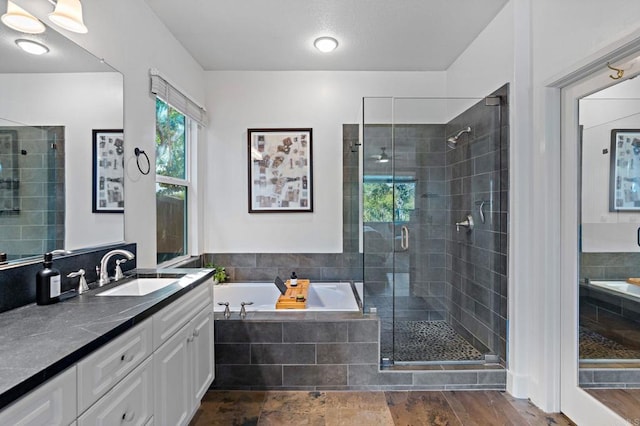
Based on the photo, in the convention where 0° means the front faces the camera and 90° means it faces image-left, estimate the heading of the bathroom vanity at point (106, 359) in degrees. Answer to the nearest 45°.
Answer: approximately 315°

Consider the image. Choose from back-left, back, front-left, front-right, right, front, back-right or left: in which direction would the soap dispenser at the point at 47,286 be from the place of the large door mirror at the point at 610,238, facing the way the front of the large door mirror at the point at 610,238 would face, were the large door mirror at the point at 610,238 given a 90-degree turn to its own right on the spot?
left

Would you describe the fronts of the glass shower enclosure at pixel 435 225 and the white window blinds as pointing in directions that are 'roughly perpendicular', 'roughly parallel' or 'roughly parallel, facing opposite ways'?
roughly perpendicular

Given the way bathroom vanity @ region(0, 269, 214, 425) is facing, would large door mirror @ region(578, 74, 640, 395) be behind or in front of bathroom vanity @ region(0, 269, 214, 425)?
in front

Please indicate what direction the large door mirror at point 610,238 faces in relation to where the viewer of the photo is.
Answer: facing the viewer and to the left of the viewer

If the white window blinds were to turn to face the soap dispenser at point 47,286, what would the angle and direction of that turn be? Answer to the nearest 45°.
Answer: approximately 45° to its right

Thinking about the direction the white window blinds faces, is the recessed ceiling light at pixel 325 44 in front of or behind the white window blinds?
in front

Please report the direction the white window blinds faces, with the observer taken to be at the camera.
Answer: facing the viewer and to the right of the viewer

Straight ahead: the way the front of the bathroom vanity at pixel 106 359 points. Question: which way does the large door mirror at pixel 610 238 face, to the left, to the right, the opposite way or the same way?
the opposite way

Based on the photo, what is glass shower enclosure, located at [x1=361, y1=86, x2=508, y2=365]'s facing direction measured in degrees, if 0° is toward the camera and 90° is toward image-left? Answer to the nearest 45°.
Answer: approximately 0°

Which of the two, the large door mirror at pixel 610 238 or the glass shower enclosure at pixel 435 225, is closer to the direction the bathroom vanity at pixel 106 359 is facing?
the large door mirror

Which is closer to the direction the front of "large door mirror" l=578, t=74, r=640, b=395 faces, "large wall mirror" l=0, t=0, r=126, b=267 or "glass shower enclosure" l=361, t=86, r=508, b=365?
the large wall mirror

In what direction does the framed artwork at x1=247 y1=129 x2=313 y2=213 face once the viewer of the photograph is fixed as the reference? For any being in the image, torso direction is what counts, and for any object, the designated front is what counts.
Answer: facing the viewer

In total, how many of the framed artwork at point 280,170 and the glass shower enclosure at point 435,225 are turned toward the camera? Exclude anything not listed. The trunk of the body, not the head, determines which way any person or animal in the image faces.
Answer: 2
